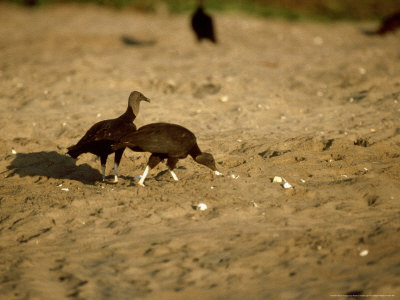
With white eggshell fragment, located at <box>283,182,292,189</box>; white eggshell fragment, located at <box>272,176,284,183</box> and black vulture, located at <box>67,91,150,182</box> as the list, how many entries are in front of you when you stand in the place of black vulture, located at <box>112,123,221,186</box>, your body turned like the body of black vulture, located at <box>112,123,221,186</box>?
2

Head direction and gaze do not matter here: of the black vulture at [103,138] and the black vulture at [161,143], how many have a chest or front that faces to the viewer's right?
2

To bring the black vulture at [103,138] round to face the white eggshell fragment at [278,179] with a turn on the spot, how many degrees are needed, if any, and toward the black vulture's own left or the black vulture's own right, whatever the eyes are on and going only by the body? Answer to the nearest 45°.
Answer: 0° — it already faces it

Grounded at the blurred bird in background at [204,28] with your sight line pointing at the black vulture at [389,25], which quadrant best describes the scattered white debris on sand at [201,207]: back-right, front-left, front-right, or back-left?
back-right

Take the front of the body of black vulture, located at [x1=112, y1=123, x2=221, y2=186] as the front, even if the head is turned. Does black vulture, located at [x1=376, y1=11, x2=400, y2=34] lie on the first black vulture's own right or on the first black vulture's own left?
on the first black vulture's own left

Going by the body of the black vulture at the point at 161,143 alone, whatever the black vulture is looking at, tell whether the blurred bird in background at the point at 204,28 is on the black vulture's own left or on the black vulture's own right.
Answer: on the black vulture's own left

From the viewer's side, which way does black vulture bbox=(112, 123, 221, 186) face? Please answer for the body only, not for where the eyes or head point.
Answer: to the viewer's right

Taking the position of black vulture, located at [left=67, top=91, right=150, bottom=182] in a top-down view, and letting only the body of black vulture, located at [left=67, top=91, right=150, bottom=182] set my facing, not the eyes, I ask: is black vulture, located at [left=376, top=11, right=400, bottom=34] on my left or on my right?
on my left

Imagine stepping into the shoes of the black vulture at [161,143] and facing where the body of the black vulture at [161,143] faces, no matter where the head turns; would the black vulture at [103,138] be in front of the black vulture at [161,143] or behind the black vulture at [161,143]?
behind

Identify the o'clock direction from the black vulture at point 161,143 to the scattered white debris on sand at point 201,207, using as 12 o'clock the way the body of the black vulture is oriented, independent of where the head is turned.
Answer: The scattered white debris on sand is roughly at 2 o'clock from the black vulture.

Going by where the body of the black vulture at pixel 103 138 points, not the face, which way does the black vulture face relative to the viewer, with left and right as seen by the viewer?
facing to the right of the viewer

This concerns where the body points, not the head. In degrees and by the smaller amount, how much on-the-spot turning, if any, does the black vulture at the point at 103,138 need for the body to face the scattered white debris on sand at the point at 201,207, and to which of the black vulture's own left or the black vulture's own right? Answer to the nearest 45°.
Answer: approximately 45° to the black vulture's own right

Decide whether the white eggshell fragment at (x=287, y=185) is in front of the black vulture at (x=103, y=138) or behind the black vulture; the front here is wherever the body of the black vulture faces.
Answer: in front

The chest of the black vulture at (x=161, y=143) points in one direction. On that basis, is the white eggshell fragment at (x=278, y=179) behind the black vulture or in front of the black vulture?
in front
